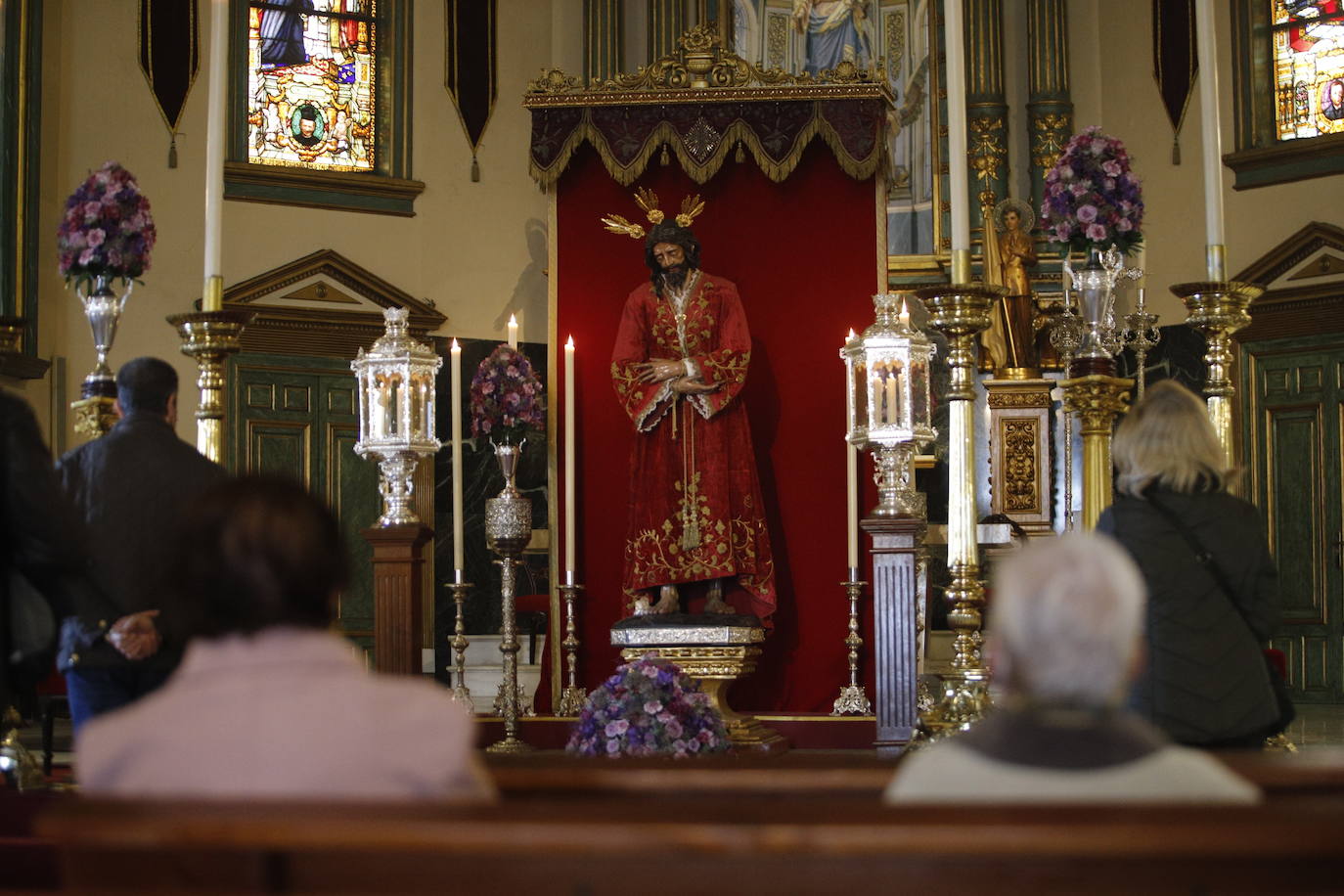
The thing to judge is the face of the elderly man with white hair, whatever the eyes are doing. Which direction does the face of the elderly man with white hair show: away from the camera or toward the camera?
away from the camera

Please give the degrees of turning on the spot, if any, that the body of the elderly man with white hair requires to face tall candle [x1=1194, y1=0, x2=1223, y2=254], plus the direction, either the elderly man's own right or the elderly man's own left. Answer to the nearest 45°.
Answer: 0° — they already face it

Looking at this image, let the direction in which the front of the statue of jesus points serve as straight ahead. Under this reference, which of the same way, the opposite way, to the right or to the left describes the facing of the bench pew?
the opposite way

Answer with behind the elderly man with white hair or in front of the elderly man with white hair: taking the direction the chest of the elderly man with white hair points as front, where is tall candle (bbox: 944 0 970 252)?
in front

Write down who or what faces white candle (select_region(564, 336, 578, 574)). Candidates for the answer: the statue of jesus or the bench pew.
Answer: the bench pew

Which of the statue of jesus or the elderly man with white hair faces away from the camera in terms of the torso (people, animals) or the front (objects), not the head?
the elderly man with white hair

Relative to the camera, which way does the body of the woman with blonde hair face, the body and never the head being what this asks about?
away from the camera

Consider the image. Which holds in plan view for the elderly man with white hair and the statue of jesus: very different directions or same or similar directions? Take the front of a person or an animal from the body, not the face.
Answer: very different directions

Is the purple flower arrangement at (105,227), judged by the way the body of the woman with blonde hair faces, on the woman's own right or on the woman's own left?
on the woman's own left

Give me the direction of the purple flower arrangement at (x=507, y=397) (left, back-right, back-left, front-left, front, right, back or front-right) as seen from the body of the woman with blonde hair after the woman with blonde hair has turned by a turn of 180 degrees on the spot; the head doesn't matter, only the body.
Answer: back-right

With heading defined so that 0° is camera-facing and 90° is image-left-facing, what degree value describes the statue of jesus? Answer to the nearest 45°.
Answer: approximately 0°

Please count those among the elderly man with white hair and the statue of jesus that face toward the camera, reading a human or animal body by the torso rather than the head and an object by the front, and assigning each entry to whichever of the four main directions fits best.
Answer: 1

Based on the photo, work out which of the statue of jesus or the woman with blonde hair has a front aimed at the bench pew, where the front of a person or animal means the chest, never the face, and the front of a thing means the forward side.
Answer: the statue of jesus

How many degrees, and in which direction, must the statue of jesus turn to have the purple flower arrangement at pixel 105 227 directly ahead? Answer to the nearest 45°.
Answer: approximately 45° to its right

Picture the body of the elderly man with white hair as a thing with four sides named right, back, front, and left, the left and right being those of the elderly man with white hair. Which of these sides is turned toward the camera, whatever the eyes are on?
back

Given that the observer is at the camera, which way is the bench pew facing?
facing away from the viewer

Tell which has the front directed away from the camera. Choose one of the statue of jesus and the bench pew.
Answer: the bench pew
